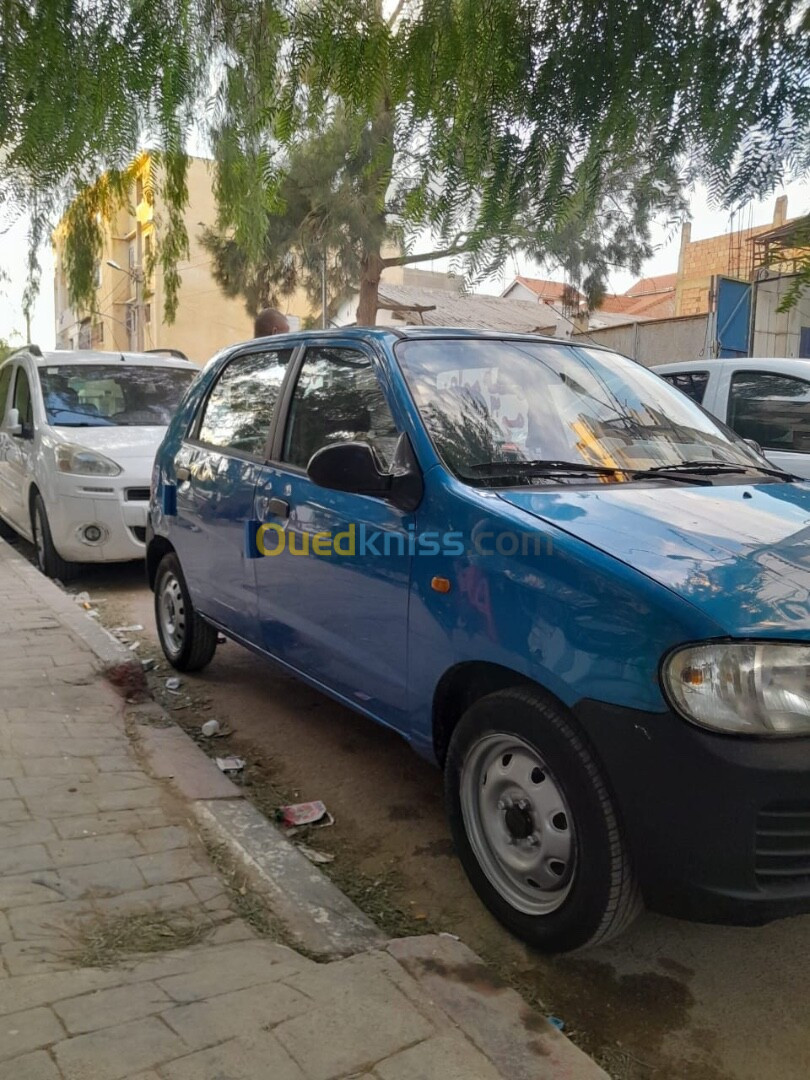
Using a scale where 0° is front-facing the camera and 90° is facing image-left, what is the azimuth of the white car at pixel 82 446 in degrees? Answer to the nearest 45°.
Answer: approximately 315°

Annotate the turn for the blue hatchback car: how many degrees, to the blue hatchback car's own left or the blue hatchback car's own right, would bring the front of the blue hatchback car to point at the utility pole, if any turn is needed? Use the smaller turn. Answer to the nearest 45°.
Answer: approximately 135° to the blue hatchback car's own left

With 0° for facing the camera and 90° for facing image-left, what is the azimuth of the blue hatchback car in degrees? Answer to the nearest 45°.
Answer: approximately 315°
